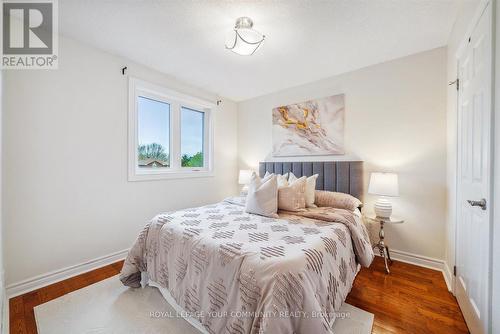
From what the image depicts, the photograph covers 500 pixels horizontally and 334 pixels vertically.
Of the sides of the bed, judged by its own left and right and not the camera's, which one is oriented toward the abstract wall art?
back

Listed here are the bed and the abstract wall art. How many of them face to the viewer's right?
0

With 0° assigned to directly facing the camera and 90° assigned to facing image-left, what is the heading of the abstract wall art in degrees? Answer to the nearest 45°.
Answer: approximately 45°

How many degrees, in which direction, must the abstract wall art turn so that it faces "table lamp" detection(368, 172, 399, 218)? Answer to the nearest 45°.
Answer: approximately 90° to its left

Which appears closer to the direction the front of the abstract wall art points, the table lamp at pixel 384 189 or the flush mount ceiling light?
the flush mount ceiling light

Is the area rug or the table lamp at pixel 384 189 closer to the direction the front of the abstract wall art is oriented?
the area rug

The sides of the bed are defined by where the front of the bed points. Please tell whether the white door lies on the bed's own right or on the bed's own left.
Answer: on the bed's own left

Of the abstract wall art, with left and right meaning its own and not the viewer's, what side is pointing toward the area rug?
front

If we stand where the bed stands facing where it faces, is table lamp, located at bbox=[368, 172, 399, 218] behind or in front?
behind
